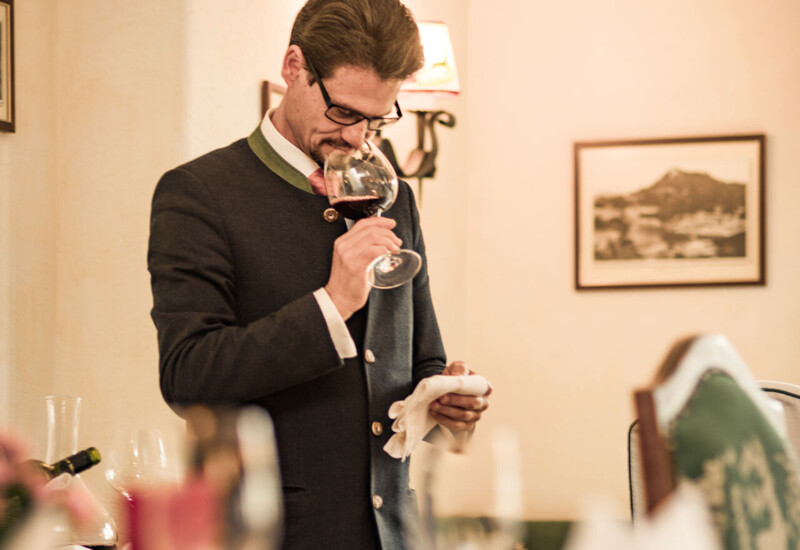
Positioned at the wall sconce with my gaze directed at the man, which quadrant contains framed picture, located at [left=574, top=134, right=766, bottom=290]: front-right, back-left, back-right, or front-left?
back-left

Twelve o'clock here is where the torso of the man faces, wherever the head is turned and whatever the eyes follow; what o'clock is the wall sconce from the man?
The wall sconce is roughly at 8 o'clock from the man.

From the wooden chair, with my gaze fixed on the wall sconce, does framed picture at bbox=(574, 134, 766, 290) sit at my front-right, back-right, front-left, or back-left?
front-right

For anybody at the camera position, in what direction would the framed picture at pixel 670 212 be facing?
facing the viewer

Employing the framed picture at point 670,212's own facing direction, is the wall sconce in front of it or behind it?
in front

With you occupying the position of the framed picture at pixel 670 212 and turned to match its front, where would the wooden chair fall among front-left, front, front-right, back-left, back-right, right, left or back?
front

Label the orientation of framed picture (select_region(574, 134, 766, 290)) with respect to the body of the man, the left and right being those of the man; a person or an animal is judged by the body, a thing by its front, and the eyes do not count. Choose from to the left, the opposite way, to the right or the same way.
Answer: to the right

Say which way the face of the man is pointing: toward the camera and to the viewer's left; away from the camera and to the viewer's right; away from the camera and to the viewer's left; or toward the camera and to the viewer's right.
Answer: toward the camera and to the viewer's right

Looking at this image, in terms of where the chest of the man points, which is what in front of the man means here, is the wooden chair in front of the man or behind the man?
in front

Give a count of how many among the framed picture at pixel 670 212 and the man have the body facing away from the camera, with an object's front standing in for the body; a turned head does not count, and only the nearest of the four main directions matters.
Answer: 0

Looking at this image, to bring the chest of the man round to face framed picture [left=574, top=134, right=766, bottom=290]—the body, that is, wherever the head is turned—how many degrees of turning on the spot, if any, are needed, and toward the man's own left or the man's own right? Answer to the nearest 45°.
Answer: approximately 90° to the man's own left

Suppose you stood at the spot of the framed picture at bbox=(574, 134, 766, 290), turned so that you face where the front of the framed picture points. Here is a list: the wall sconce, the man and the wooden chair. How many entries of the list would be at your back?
0

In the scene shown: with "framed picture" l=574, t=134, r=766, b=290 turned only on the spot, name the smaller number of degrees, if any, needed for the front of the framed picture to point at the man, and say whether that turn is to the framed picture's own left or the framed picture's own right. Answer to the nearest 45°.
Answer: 0° — it already faces them
